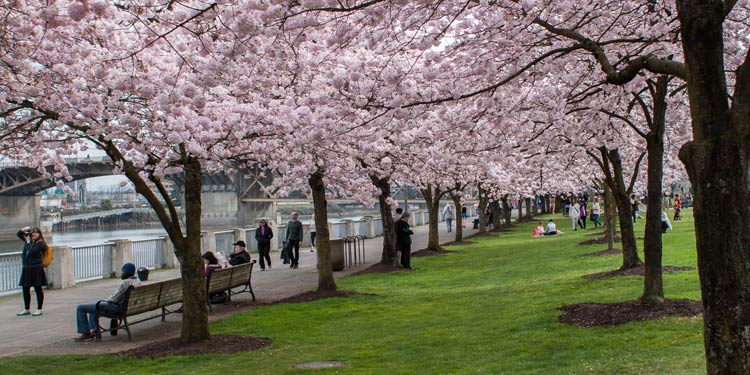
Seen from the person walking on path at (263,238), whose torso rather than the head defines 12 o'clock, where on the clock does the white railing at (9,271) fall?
The white railing is roughly at 2 o'clock from the person walking on path.

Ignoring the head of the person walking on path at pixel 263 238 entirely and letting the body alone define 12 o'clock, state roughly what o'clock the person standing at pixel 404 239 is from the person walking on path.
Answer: The person standing is roughly at 10 o'clock from the person walking on path.

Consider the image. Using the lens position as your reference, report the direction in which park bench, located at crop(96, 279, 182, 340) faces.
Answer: facing away from the viewer and to the left of the viewer

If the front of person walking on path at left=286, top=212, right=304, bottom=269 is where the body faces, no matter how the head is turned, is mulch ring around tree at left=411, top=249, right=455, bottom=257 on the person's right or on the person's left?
on the person's left

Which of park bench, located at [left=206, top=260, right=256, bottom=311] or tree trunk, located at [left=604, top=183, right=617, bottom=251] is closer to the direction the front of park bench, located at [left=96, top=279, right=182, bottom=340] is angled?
the park bench

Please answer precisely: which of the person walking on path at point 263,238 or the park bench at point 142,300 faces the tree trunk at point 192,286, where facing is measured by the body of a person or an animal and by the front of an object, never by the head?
the person walking on path

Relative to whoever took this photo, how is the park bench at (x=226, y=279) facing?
facing away from the viewer and to the left of the viewer

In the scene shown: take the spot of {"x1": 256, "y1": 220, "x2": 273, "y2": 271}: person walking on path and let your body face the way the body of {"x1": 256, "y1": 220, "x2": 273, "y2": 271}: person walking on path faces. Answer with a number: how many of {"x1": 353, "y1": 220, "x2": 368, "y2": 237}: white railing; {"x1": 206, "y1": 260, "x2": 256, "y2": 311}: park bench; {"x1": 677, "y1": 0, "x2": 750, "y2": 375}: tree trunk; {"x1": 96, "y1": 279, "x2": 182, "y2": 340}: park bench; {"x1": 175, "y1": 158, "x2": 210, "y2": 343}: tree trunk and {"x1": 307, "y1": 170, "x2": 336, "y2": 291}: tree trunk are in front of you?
5
